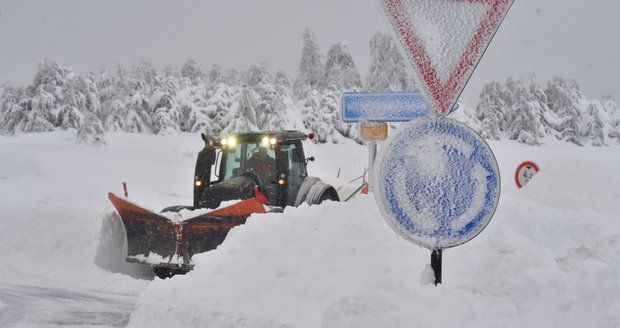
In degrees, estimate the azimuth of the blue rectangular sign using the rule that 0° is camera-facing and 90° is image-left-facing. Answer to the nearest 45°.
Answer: approximately 0°

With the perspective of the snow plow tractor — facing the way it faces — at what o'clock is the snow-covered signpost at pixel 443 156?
The snow-covered signpost is roughly at 10 o'clock from the snow plow tractor.

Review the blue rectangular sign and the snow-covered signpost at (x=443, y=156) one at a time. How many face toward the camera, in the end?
2

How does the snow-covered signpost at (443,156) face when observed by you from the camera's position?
facing the viewer

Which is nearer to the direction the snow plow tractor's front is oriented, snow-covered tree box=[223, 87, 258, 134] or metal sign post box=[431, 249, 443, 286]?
the metal sign post

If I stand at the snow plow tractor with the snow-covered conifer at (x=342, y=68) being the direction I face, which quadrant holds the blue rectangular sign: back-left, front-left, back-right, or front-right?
back-right

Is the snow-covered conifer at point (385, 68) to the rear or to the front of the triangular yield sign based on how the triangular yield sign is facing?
to the rear

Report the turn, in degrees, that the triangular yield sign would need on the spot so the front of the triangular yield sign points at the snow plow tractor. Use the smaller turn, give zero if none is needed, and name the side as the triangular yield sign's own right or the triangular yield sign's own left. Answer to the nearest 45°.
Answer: approximately 135° to the triangular yield sign's own right

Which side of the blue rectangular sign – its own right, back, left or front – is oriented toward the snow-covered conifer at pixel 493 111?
back

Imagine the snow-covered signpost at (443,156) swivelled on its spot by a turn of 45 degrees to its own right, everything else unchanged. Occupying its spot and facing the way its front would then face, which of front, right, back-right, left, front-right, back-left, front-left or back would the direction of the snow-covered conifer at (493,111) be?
back-right

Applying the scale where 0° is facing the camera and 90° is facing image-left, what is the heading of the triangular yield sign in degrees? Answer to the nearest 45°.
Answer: approximately 0°

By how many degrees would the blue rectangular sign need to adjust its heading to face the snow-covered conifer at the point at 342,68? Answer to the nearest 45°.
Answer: approximately 180°

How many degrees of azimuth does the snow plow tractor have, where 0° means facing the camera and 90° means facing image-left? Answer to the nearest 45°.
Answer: approximately 45°
